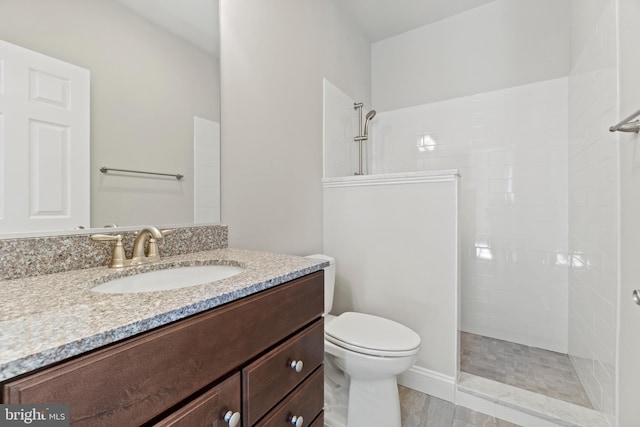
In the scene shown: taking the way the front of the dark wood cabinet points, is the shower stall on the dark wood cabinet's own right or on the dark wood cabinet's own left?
on the dark wood cabinet's own left

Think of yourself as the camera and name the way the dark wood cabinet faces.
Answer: facing the viewer and to the right of the viewer

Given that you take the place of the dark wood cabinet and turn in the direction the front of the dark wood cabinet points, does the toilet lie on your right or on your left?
on your left
